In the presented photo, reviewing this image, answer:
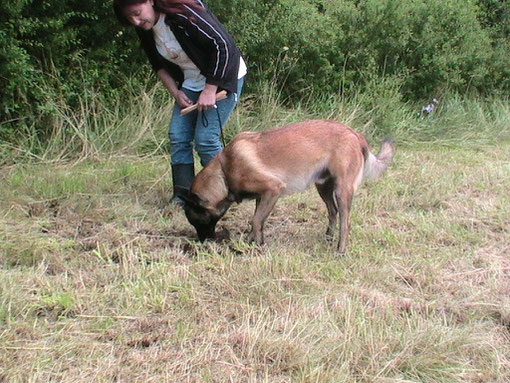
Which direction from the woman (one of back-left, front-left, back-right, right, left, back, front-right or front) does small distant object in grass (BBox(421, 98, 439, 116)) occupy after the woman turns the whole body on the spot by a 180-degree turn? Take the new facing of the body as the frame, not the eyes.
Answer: front

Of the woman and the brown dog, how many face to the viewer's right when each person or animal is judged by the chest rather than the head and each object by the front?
0

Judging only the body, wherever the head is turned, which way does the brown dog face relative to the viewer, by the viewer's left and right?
facing to the left of the viewer
